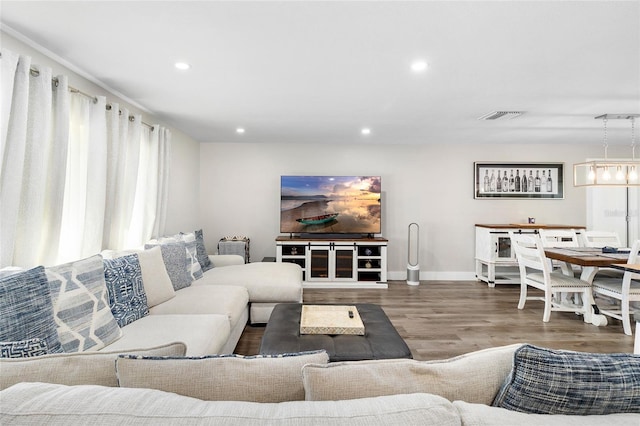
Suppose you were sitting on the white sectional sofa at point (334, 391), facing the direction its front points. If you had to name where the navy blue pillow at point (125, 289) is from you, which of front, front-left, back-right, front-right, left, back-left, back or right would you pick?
front-left

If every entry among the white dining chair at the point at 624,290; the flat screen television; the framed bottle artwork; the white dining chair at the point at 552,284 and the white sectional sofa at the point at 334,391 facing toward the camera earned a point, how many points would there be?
2

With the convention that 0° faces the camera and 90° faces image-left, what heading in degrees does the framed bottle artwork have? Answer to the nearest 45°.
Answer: approximately 0°

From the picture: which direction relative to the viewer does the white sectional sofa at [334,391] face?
away from the camera

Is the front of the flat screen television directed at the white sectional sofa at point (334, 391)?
yes

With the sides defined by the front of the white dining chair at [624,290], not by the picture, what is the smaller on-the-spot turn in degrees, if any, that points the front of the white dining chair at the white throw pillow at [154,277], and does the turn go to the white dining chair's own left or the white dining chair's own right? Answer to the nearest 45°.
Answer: approximately 90° to the white dining chair's own left

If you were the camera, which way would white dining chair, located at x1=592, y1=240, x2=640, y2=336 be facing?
facing away from the viewer and to the left of the viewer

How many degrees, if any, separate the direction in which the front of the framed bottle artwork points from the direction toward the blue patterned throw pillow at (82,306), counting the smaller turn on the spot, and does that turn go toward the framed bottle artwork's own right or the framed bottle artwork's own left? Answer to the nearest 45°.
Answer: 0° — it already faces it

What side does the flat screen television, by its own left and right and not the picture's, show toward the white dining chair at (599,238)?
left

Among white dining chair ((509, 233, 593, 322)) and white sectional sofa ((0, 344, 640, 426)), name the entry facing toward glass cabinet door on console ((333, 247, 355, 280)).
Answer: the white sectional sofa

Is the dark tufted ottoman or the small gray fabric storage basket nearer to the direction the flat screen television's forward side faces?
the dark tufted ottoman

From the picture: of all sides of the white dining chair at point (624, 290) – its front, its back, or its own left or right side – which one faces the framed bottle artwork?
front
